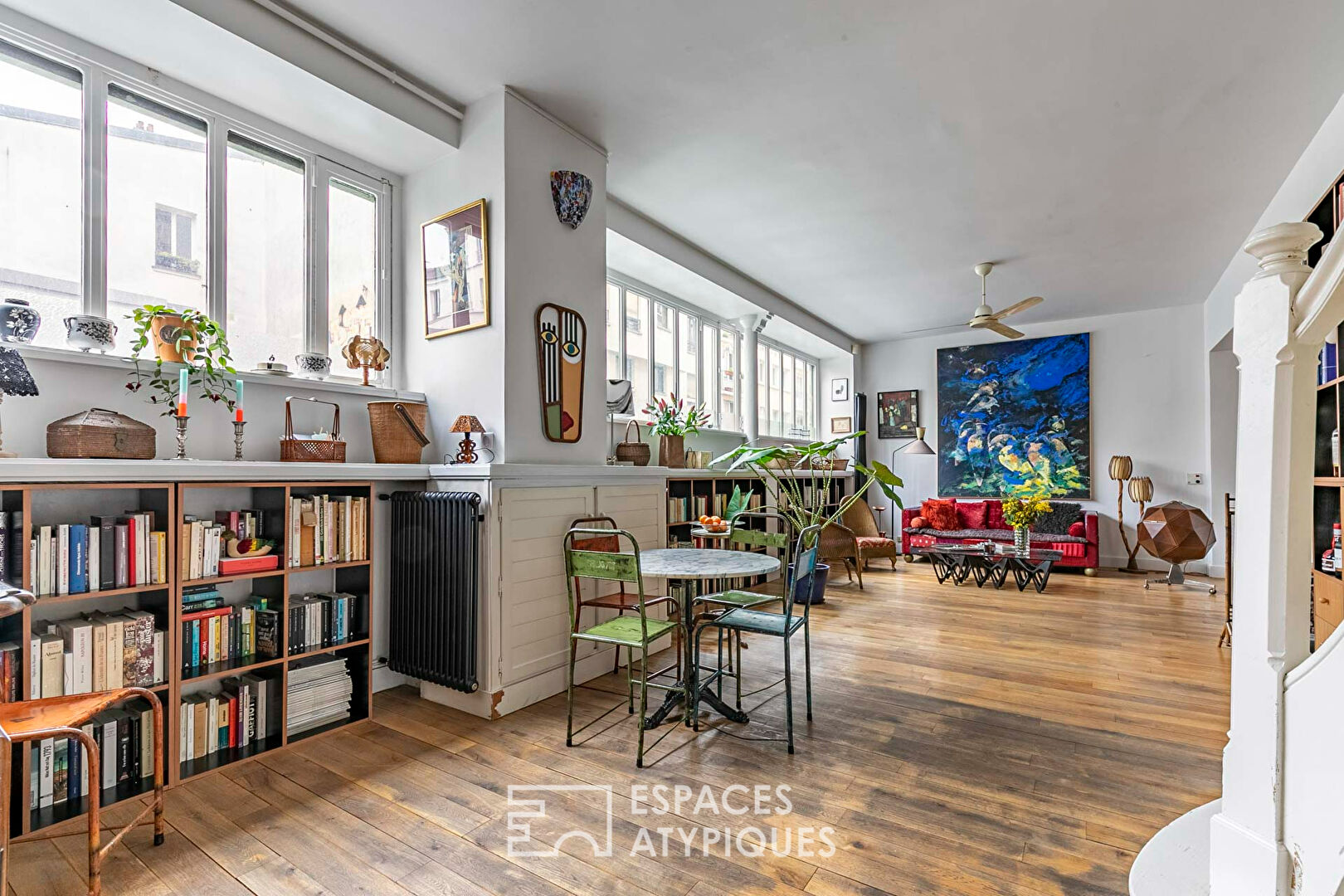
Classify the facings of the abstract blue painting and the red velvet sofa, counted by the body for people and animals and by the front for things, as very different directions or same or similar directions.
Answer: same or similar directions

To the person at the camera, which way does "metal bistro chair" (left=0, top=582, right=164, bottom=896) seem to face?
facing to the right of the viewer

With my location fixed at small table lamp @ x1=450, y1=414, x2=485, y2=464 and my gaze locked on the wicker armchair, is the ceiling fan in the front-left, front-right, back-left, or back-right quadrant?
front-right

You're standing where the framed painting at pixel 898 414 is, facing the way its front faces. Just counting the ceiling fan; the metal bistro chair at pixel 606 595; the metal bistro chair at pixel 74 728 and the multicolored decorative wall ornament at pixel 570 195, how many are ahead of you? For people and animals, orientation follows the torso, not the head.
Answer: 4

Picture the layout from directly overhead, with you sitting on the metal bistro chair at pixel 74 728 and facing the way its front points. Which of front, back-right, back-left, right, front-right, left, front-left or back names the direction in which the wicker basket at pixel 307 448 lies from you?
front-left

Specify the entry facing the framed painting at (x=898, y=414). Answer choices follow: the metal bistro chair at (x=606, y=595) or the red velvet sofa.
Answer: the metal bistro chair

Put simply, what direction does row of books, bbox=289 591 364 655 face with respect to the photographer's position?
facing the viewer and to the right of the viewer

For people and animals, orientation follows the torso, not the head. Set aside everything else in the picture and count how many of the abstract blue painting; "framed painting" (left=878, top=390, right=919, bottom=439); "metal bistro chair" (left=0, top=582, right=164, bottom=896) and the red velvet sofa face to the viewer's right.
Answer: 1

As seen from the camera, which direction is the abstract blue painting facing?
toward the camera

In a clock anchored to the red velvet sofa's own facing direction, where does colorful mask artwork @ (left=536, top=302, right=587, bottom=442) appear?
The colorful mask artwork is roughly at 1 o'clock from the red velvet sofa.

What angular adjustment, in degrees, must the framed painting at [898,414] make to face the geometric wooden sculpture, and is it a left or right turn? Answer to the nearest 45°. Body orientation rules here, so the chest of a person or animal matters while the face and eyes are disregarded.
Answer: approximately 45° to its left

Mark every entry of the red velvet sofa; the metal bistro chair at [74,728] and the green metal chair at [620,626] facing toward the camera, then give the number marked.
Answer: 1

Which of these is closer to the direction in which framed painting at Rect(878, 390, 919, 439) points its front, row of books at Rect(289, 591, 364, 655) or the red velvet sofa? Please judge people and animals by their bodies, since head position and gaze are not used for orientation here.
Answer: the row of books

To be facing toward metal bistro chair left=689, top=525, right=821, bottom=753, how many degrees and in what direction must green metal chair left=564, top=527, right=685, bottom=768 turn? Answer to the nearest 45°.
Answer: approximately 45° to its right

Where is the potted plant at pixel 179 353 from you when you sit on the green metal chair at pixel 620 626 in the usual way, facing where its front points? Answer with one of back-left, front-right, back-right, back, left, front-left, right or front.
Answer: back-left

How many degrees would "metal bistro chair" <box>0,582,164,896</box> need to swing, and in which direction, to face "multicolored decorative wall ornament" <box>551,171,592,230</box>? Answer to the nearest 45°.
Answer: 0° — it already faces it

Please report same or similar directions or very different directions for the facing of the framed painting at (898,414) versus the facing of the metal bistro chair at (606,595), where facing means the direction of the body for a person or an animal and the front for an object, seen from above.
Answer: very different directions

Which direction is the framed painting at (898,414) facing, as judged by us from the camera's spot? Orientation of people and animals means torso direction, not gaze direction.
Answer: facing the viewer
